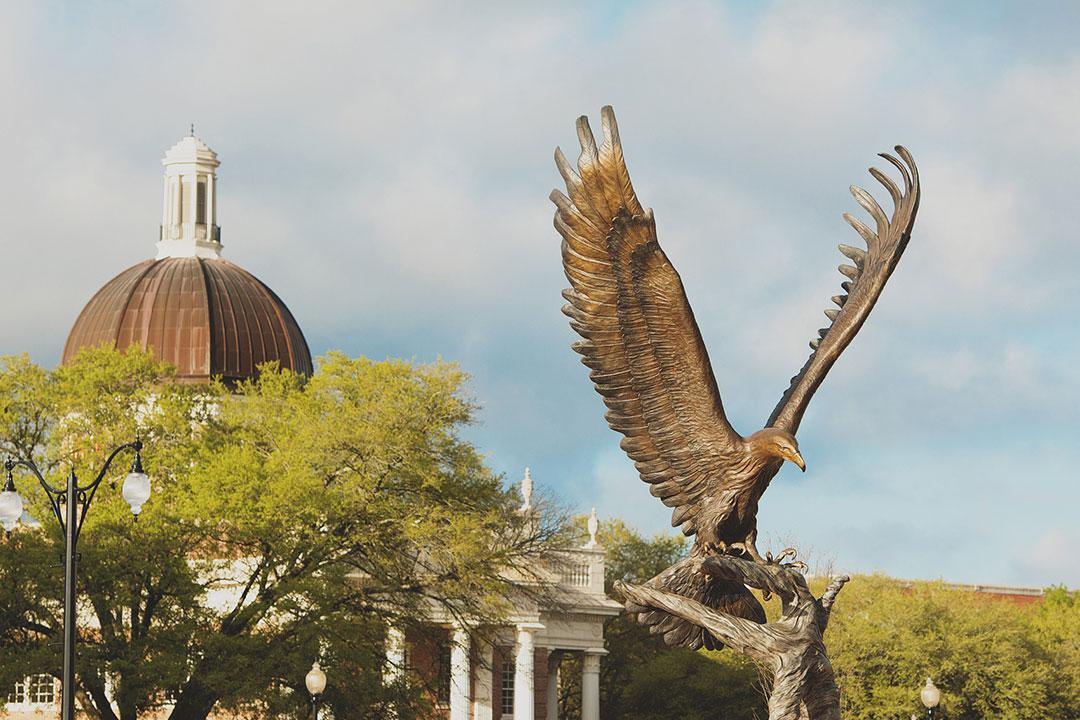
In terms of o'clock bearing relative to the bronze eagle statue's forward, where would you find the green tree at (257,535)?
The green tree is roughly at 7 o'clock from the bronze eagle statue.

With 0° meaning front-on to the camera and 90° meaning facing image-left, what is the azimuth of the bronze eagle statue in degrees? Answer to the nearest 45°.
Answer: approximately 315°
